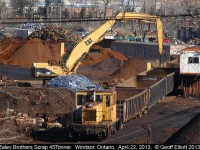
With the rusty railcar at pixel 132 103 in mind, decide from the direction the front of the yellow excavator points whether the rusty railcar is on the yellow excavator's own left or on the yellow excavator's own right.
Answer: on the yellow excavator's own right

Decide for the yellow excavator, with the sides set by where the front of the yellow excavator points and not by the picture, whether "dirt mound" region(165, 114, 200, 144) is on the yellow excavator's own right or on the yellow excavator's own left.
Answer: on the yellow excavator's own right

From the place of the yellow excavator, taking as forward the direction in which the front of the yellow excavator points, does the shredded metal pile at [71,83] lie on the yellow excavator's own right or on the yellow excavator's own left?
on the yellow excavator's own right

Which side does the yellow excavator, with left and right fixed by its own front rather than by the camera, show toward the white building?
front

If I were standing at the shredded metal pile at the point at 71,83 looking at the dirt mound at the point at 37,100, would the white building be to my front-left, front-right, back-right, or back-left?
back-left

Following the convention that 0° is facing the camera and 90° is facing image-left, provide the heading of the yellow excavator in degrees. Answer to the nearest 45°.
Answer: approximately 270°
